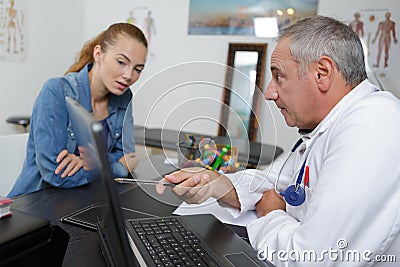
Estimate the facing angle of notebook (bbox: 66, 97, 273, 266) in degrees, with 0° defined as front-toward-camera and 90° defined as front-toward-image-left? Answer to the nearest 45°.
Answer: approximately 270°

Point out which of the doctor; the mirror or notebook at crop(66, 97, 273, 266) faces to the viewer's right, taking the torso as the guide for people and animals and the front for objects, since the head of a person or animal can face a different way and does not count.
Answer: the notebook

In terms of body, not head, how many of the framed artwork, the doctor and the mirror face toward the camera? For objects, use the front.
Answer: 2

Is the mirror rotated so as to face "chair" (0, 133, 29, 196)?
no

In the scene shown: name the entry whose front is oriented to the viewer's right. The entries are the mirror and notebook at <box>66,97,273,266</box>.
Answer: the notebook

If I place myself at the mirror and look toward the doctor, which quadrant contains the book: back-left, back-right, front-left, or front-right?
front-right

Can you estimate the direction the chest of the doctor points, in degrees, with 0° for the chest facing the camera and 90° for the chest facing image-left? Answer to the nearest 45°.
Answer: approximately 90°

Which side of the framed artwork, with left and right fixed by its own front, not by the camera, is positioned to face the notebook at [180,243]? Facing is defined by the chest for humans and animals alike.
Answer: front

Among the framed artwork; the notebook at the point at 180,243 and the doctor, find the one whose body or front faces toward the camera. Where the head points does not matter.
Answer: the framed artwork

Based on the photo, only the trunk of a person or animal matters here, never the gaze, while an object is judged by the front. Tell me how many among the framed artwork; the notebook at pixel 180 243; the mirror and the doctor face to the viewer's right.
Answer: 1

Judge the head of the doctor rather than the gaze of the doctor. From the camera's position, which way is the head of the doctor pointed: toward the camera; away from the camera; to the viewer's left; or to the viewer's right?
to the viewer's left

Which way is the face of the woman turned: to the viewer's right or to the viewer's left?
to the viewer's right

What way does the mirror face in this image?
toward the camera

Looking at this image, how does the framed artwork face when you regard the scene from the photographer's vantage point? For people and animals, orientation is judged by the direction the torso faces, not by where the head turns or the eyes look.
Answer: facing the viewer
